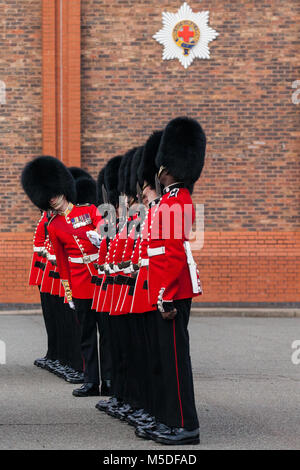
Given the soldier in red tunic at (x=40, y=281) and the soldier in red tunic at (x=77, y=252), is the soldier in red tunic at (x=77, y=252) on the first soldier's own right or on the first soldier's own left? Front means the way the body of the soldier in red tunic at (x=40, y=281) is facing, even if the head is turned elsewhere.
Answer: on the first soldier's own left

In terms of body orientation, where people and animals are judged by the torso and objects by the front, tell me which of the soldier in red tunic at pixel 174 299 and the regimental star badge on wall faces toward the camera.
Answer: the regimental star badge on wall

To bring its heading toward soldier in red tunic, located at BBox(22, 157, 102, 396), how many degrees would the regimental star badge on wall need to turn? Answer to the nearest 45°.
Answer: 0° — it already faces them

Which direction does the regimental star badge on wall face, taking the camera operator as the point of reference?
facing the viewer

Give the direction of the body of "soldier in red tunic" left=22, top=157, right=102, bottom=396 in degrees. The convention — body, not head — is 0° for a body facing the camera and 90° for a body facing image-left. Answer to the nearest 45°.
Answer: approximately 45°

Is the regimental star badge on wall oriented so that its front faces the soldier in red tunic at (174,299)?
yes

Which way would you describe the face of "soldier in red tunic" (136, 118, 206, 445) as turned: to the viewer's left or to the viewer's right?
to the viewer's left

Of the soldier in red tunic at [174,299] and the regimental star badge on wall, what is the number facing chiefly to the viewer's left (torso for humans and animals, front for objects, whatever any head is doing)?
1

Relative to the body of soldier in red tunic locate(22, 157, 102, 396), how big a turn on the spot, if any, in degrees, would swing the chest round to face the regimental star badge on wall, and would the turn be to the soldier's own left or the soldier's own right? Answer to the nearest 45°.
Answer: approximately 135° to the soldier's own right

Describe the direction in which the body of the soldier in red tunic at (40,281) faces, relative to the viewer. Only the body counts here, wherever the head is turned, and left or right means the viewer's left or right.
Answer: facing the viewer and to the left of the viewer

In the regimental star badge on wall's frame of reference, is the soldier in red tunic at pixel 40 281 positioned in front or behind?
in front

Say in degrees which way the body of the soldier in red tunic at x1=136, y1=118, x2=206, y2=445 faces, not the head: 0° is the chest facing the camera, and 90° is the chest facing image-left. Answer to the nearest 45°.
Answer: approximately 90°
